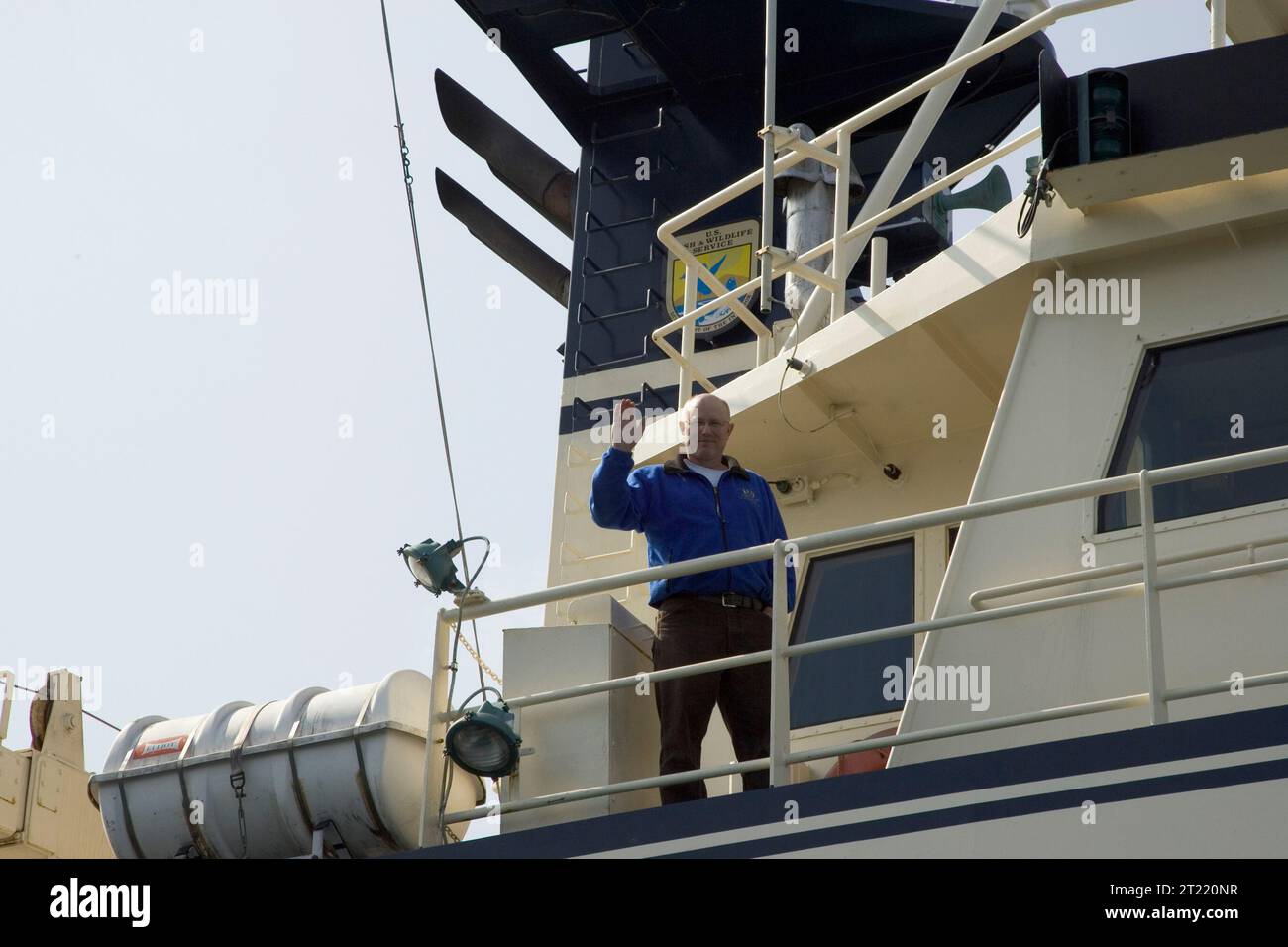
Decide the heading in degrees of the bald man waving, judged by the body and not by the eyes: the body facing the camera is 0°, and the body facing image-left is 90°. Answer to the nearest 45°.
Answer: approximately 0°

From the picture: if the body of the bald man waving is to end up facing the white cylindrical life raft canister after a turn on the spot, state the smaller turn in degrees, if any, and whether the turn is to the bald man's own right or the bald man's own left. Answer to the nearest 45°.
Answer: approximately 90° to the bald man's own right

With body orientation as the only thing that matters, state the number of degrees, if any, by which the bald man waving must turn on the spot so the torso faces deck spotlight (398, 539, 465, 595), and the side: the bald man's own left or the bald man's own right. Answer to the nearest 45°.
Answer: approximately 90° to the bald man's own right
